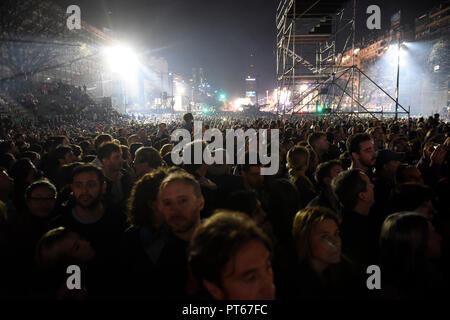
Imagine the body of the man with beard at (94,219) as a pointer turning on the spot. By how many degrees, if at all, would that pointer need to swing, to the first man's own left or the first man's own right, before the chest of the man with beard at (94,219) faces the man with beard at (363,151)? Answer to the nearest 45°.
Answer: approximately 90° to the first man's own left

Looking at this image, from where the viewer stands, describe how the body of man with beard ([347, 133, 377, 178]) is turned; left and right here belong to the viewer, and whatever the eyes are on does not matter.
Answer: facing the viewer and to the right of the viewer

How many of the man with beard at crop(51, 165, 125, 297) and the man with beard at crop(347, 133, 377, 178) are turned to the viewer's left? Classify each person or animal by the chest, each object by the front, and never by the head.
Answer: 0

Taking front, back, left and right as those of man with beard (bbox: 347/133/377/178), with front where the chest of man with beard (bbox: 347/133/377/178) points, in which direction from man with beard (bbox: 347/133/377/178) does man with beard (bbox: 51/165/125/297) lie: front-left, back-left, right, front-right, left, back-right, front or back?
right

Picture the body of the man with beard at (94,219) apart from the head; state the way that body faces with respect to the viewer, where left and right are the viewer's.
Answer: facing the viewer
